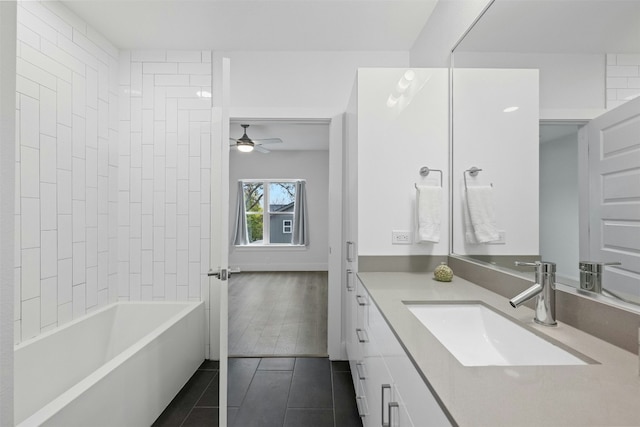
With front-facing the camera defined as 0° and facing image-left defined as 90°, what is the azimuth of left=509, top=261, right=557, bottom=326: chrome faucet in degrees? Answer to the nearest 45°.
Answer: approximately 45°

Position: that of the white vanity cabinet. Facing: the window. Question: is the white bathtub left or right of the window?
left

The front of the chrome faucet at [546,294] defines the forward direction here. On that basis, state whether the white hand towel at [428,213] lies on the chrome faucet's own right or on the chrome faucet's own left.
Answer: on the chrome faucet's own right

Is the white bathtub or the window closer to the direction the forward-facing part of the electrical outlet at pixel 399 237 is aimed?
the white bathtub

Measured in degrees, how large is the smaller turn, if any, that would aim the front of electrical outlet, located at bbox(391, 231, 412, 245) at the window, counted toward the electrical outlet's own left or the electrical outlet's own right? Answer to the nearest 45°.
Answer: approximately 135° to the electrical outlet's own right
